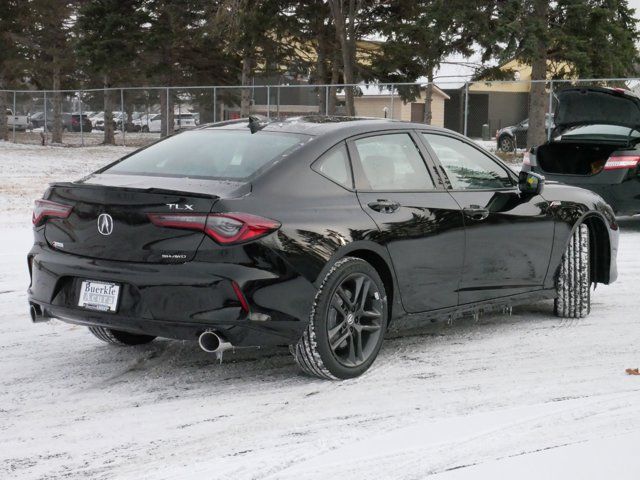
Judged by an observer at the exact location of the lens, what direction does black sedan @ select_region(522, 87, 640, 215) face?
facing away from the viewer and to the right of the viewer

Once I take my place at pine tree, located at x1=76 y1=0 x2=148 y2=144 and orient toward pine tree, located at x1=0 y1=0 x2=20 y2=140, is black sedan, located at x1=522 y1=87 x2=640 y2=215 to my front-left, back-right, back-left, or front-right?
back-left

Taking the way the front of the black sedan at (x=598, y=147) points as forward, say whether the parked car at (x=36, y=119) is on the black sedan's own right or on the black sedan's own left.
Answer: on the black sedan's own left

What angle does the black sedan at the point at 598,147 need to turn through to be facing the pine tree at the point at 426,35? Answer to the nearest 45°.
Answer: approximately 45° to its left

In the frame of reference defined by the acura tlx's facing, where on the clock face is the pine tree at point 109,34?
The pine tree is roughly at 10 o'clock from the acura tlx.

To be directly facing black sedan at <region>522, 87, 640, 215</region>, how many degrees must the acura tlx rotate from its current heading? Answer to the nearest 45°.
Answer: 0° — it already faces it

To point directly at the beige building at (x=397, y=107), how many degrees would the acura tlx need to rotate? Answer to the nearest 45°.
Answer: approximately 45° to its left

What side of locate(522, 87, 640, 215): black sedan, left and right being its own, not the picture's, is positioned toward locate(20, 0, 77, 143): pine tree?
left

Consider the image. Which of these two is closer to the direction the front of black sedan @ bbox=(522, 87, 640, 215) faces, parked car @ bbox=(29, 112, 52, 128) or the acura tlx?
the parked car

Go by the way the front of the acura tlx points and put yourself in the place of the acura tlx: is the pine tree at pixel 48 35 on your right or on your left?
on your left

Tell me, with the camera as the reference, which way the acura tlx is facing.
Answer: facing away from the viewer and to the right of the viewer

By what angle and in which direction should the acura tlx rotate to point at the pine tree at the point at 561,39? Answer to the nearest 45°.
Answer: approximately 45° to its left
